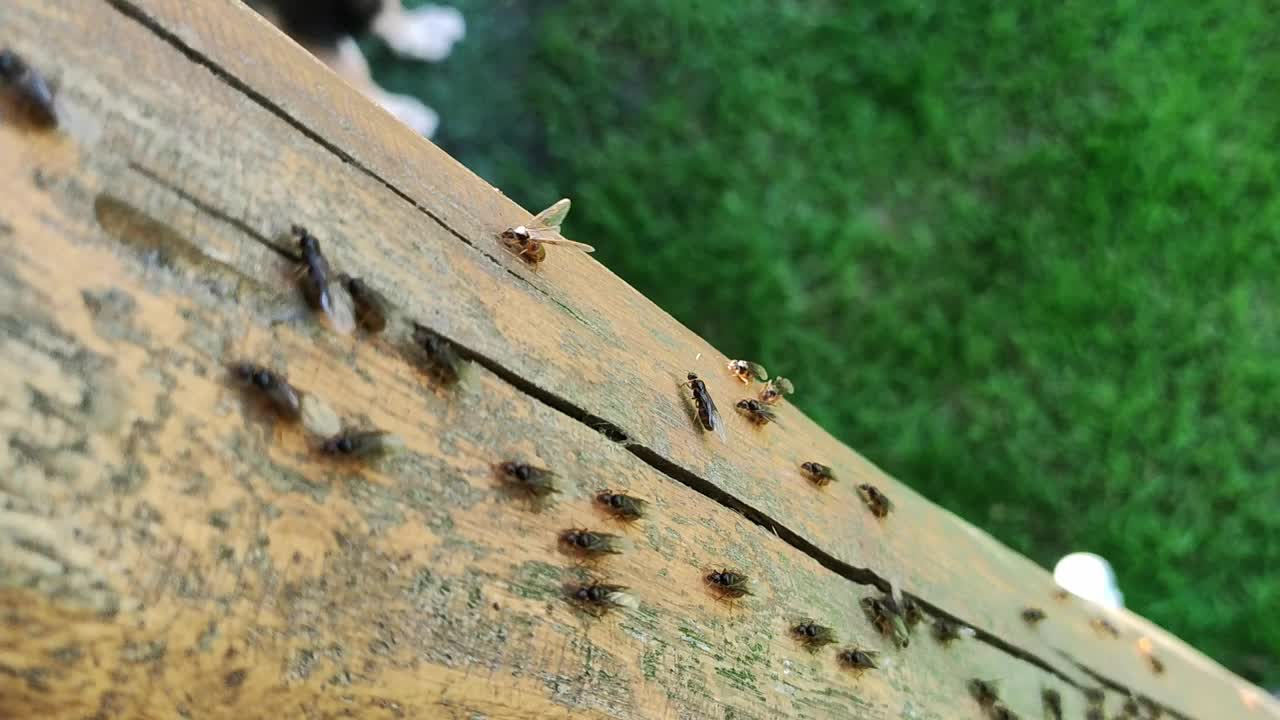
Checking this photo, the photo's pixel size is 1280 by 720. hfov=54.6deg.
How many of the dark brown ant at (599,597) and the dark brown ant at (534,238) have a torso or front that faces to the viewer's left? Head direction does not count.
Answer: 2

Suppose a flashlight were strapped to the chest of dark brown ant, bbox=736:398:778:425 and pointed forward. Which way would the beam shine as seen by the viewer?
to the viewer's left

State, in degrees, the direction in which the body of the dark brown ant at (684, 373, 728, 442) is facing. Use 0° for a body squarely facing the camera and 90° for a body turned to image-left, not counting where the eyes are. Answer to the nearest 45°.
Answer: approximately 135°

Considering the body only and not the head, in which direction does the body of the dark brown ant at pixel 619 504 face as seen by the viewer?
to the viewer's left

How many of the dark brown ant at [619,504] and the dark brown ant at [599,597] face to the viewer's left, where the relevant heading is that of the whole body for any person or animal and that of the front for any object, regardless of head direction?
2

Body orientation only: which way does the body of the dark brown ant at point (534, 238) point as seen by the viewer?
to the viewer's left

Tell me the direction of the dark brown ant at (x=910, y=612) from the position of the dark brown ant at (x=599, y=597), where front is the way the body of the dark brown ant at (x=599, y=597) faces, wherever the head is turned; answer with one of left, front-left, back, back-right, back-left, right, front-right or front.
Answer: back-right

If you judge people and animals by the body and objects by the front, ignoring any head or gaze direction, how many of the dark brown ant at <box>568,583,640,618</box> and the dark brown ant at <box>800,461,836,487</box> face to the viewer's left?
2

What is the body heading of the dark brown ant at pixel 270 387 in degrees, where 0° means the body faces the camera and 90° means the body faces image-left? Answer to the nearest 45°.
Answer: approximately 135°

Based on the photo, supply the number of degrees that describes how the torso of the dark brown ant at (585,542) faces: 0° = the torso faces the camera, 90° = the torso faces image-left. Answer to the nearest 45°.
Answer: approximately 90°
